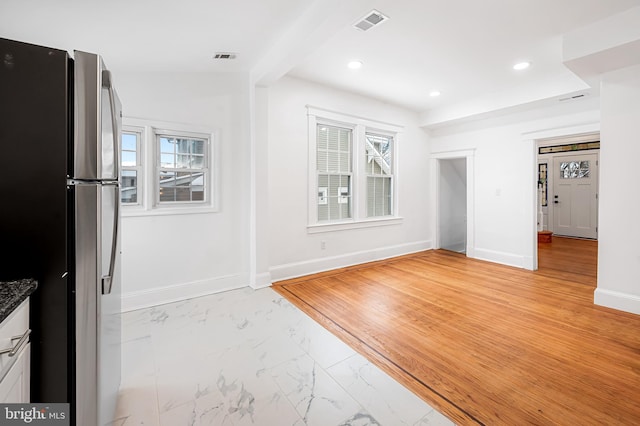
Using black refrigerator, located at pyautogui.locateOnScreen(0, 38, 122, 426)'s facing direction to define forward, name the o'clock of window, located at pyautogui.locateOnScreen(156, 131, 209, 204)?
The window is roughly at 10 o'clock from the black refrigerator.

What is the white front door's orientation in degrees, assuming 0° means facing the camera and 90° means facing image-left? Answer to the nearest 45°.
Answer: approximately 0°

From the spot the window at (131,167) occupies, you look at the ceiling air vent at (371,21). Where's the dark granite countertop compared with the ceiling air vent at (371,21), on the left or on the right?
right

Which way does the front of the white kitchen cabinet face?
to the viewer's right

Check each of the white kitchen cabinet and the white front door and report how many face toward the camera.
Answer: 1

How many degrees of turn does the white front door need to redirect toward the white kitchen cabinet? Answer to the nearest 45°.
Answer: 0° — it already faces it

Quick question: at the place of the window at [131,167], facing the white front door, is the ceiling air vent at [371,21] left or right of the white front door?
right

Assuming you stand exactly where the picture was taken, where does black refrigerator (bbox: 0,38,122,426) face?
facing to the right of the viewer
